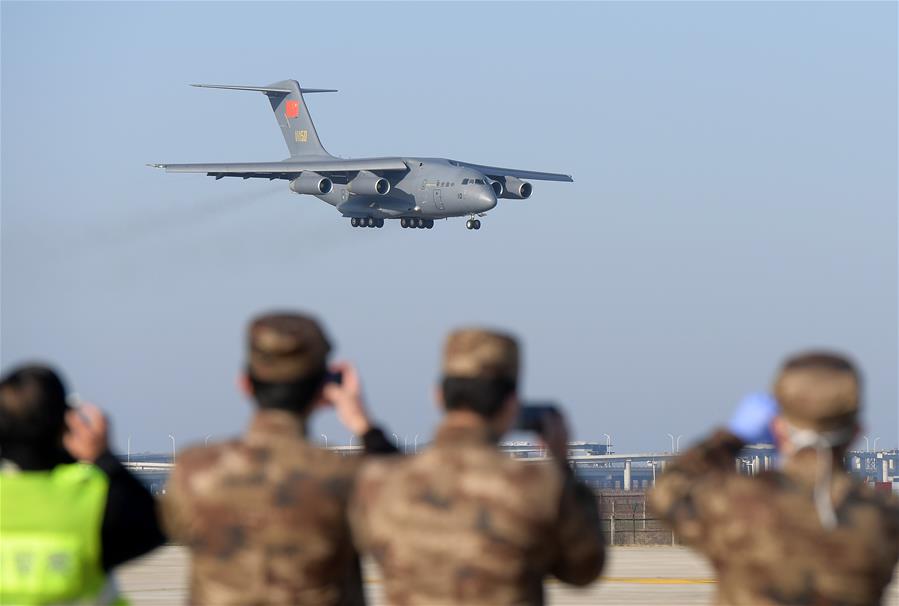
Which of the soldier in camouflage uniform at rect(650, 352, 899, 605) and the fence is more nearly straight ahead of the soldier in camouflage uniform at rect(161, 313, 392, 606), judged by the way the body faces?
the fence

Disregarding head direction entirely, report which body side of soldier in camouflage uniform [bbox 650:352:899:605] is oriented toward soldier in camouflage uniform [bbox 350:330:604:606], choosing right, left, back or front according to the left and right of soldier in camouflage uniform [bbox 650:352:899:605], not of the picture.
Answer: left

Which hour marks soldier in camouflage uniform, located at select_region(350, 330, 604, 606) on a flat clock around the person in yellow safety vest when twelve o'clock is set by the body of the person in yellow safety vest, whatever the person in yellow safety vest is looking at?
The soldier in camouflage uniform is roughly at 4 o'clock from the person in yellow safety vest.

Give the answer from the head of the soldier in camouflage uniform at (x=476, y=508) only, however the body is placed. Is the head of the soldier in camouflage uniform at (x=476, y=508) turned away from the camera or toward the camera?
away from the camera

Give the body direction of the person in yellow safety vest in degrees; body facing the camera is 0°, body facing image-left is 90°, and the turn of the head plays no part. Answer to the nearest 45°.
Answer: approximately 180°

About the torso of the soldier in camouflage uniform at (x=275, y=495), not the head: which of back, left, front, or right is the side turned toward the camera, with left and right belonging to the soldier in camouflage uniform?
back

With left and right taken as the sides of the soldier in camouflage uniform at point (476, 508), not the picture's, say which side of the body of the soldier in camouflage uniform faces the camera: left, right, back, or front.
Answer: back

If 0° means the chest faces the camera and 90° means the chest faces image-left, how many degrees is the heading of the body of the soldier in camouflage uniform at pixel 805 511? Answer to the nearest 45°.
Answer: approximately 180°

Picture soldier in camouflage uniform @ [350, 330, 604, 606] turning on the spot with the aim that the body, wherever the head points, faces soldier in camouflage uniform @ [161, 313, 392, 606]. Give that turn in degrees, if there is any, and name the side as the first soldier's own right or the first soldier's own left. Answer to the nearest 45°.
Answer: approximately 90° to the first soldier's own left

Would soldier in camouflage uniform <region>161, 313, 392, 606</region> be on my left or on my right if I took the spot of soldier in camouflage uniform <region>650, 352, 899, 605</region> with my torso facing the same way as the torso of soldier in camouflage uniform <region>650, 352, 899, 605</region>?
on my left

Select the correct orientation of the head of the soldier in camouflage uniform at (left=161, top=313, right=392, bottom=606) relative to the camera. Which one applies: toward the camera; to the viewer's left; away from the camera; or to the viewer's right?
away from the camera
